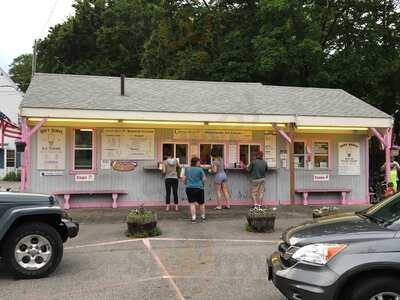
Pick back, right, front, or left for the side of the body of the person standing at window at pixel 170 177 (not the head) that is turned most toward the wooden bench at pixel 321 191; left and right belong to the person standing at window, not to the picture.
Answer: right

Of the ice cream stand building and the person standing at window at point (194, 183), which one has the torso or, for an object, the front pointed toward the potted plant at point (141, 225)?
the ice cream stand building

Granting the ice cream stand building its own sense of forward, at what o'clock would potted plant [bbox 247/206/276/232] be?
The potted plant is roughly at 11 o'clock from the ice cream stand building.

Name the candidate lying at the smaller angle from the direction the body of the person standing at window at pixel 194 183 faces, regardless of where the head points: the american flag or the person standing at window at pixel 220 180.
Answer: the person standing at window

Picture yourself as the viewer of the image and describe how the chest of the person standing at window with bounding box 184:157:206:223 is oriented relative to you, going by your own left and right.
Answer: facing away from the viewer

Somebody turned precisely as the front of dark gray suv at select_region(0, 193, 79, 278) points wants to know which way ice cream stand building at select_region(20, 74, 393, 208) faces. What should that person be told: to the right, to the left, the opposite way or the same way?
to the right

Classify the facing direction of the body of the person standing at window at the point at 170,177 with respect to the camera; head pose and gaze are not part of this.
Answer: away from the camera

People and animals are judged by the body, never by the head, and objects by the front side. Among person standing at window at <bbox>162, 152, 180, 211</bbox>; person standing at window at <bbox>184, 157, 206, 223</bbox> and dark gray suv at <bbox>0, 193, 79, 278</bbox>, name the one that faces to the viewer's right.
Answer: the dark gray suv

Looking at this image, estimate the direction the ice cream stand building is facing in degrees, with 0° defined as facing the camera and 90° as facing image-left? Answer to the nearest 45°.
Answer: approximately 0°

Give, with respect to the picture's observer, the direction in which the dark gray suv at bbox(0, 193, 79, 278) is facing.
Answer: facing to the right of the viewer

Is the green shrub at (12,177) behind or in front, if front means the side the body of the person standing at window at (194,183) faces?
in front

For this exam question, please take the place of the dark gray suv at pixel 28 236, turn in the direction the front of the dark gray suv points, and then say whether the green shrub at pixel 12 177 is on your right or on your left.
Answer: on your left

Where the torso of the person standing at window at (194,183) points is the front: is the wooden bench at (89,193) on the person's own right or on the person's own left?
on the person's own left
